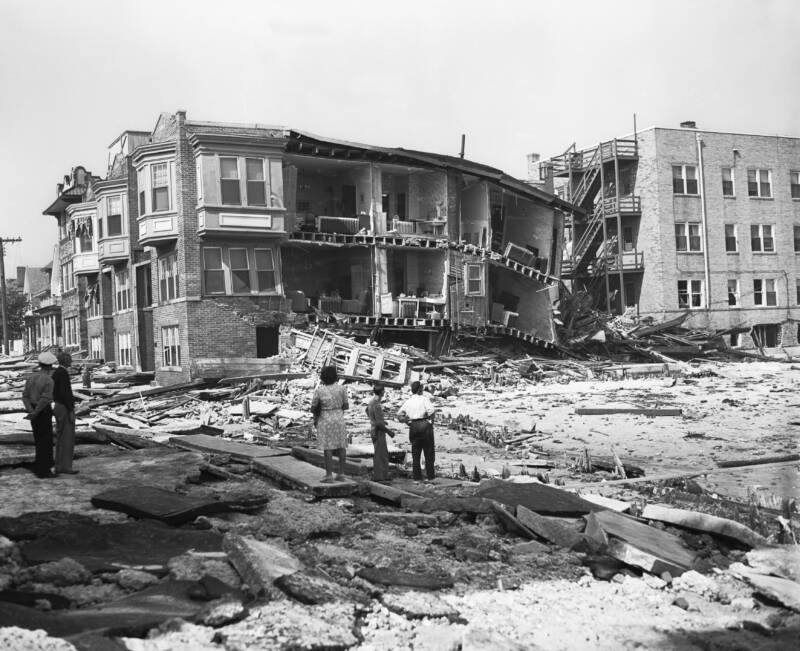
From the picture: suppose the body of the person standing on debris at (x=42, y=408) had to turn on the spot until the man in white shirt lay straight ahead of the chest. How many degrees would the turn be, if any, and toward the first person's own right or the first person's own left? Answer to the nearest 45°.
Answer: approximately 45° to the first person's own right

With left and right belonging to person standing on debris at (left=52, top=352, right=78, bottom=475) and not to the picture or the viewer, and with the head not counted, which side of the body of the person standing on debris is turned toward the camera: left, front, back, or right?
right

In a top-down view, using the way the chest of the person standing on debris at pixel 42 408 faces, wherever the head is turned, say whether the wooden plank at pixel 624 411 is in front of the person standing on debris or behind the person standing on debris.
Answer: in front

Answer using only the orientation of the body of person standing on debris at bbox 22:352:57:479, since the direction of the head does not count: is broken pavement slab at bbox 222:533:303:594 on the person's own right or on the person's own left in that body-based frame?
on the person's own right

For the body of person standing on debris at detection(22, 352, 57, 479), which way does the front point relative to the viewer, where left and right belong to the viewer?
facing away from the viewer and to the right of the viewer

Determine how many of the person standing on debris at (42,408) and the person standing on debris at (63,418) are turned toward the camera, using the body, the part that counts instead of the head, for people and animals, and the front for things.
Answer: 0

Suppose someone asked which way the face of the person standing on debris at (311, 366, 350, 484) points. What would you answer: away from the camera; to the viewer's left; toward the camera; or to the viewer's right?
away from the camera

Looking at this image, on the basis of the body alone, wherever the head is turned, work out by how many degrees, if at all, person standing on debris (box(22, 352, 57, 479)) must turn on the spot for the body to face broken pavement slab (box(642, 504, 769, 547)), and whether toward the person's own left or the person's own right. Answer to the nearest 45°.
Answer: approximately 90° to the person's own right
